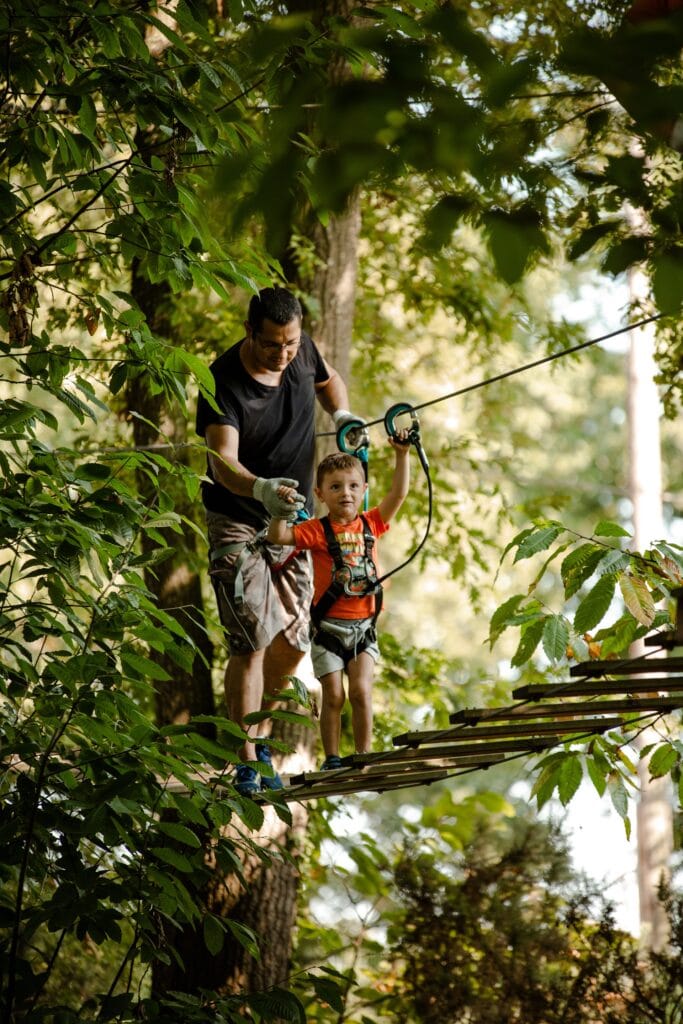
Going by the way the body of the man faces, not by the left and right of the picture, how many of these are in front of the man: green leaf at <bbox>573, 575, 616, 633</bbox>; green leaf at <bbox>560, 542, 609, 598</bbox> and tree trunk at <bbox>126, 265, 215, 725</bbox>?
2

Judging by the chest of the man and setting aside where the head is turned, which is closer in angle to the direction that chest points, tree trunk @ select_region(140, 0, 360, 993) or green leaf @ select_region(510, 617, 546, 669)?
the green leaf

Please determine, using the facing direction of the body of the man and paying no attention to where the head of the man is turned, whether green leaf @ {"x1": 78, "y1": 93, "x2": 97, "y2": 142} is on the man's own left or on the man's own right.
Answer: on the man's own right

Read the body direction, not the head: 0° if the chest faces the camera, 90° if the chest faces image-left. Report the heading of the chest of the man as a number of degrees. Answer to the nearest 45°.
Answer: approximately 315°

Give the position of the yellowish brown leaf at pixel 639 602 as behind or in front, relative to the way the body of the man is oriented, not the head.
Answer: in front
